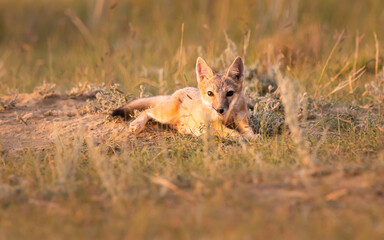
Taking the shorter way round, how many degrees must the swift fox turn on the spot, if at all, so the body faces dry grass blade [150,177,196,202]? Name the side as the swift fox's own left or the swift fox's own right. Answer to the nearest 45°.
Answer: approximately 45° to the swift fox's own right

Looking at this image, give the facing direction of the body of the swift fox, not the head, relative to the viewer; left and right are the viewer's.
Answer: facing the viewer and to the right of the viewer
